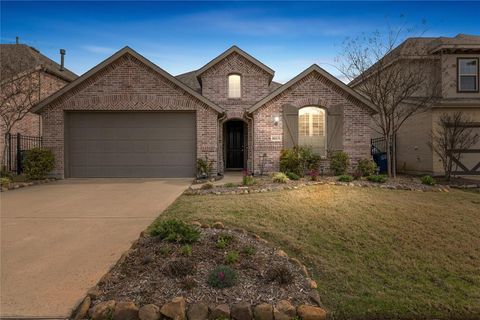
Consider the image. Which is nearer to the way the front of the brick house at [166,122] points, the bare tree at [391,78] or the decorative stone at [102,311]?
the decorative stone

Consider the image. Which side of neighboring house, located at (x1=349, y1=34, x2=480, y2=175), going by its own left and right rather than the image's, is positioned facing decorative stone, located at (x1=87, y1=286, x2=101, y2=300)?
front

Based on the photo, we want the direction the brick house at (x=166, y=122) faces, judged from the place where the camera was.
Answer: facing the viewer

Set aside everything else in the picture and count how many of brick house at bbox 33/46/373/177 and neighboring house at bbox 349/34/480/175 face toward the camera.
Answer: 2

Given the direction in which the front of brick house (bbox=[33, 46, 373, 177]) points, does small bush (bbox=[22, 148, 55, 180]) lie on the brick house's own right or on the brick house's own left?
on the brick house's own right

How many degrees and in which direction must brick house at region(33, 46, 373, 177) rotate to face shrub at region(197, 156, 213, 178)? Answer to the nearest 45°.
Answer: approximately 45° to its left

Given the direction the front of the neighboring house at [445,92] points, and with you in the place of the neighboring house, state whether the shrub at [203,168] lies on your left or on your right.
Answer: on your right

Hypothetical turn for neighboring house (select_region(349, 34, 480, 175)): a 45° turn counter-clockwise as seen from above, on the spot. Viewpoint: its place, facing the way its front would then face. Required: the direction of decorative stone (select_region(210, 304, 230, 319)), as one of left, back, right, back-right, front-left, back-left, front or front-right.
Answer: front-right

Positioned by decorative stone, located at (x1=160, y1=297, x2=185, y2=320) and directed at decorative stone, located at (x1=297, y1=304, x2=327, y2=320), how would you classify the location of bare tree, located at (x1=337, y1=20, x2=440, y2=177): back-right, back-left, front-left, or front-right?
front-left

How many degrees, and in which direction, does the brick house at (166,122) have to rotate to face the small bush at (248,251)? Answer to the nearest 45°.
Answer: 0° — it already faces it

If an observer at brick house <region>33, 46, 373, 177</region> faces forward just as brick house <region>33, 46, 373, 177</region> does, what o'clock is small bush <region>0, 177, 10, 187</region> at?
The small bush is roughly at 2 o'clock from the brick house.

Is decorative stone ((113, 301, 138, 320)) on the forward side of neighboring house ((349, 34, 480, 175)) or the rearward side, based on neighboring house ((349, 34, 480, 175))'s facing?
on the forward side

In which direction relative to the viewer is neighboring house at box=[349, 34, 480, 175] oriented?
toward the camera

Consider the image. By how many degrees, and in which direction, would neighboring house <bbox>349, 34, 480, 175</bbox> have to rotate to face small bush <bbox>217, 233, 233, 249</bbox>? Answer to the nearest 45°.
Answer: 0° — it already faces it

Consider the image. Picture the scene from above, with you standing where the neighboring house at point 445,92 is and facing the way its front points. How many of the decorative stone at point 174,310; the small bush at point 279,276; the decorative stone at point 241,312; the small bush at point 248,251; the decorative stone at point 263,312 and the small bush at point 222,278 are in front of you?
6

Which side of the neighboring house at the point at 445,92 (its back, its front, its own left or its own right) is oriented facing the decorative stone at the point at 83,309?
front
